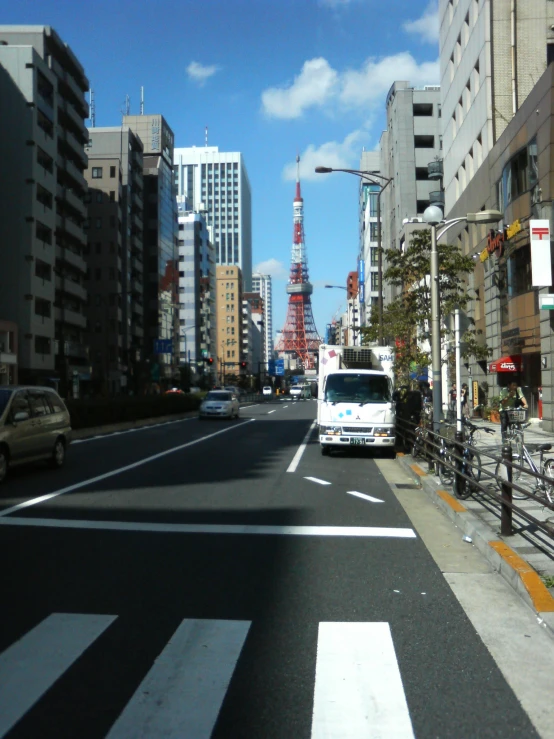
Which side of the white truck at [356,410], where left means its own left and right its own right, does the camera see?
front

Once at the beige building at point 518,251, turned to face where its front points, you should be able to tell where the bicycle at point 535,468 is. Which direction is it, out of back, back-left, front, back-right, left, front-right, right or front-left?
left

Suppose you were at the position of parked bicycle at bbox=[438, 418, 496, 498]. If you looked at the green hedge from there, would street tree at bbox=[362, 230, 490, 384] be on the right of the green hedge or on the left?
right

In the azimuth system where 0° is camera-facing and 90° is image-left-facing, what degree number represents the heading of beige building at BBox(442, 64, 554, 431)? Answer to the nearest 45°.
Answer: approximately 90°

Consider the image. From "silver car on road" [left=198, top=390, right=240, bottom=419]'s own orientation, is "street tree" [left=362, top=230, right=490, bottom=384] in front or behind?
in front

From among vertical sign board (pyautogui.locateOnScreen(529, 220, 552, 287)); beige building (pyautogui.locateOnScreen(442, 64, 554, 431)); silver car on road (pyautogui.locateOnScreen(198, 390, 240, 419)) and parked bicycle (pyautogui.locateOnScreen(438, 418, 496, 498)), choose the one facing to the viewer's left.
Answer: the beige building

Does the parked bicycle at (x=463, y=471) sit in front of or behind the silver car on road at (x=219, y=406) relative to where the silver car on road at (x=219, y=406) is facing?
in front

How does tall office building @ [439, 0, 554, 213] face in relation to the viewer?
to the viewer's left

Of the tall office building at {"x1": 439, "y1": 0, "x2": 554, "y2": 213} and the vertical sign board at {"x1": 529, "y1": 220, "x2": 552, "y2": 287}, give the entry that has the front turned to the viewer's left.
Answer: the tall office building

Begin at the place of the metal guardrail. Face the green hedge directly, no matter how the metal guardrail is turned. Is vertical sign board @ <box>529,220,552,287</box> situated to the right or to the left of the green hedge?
right

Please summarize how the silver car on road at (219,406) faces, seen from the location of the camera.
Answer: facing the viewer

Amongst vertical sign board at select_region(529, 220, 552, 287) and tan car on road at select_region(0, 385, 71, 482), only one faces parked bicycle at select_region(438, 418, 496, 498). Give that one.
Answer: the vertical sign board
